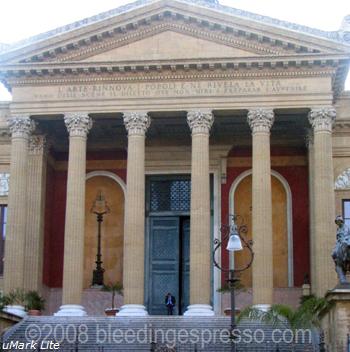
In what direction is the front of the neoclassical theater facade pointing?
toward the camera

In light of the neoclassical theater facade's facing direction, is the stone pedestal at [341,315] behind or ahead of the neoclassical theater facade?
ahead

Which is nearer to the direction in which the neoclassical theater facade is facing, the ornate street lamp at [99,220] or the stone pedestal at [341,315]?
the stone pedestal
